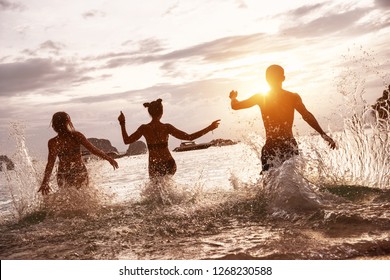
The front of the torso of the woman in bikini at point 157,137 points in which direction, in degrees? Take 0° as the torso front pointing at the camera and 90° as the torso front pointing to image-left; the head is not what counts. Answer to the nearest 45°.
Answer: approximately 180°

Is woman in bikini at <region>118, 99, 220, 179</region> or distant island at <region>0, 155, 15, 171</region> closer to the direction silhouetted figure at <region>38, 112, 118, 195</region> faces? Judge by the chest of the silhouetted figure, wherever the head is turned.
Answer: the distant island

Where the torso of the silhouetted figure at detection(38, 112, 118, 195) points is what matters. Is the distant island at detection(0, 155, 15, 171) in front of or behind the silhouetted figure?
in front

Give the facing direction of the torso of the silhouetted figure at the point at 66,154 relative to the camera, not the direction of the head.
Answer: away from the camera

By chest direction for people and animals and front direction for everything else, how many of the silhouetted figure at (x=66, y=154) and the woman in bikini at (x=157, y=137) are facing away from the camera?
2

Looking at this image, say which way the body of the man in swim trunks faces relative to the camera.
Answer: away from the camera

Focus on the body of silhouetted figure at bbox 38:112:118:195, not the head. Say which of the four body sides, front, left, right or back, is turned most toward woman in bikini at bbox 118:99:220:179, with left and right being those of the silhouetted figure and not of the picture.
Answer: right

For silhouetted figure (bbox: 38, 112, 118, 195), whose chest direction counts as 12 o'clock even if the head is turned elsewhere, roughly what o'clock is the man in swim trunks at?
The man in swim trunks is roughly at 4 o'clock from the silhouetted figure.

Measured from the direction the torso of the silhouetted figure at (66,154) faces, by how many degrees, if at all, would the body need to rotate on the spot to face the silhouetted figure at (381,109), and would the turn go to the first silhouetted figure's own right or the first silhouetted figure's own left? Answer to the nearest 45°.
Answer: approximately 90° to the first silhouetted figure's own right

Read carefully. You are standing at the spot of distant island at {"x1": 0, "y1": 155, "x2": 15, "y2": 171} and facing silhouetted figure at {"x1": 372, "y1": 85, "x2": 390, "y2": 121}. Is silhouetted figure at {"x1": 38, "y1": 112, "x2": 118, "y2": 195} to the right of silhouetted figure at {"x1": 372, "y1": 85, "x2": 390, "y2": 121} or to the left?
right

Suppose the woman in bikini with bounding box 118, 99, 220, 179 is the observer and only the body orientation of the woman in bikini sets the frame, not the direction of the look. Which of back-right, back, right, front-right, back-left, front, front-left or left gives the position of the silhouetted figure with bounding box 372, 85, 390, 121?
right
